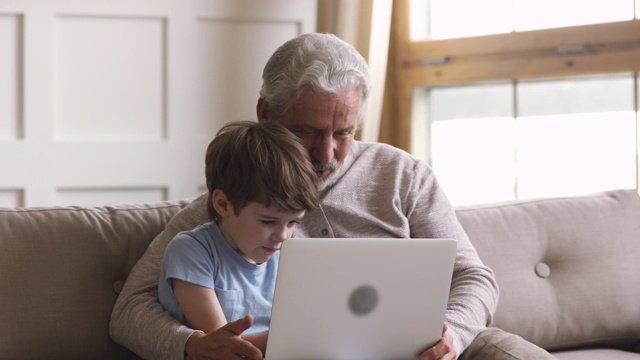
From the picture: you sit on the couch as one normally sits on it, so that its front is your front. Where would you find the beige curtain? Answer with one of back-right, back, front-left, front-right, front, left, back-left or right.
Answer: back

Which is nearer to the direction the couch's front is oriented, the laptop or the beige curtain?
the laptop

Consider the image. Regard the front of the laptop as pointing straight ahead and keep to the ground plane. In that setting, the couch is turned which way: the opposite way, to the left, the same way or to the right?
the opposite way

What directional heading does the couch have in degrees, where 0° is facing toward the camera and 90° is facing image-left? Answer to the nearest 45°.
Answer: approximately 0°

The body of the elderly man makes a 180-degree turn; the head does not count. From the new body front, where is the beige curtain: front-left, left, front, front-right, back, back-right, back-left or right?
front

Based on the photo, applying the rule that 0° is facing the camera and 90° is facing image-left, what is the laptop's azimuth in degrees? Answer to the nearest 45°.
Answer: approximately 180°
